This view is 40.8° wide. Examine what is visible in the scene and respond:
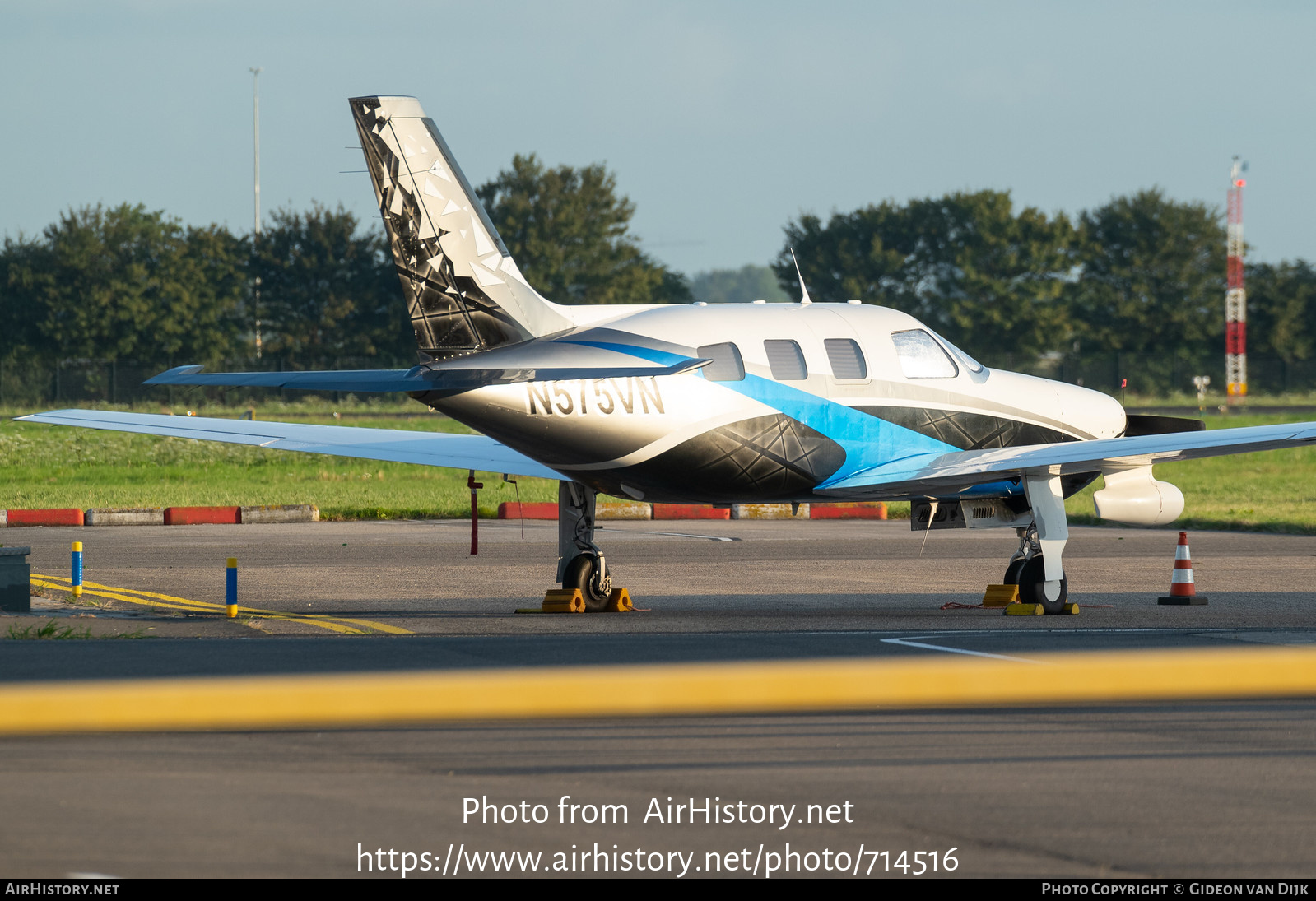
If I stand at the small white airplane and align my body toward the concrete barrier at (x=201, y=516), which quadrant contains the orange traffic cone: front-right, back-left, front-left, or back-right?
back-right

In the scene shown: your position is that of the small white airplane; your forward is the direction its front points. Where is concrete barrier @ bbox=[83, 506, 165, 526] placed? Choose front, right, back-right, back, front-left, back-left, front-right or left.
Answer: left

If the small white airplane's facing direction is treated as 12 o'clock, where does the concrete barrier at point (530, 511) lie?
The concrete barrier is roughly at 10 o'clock from the small white airplane.

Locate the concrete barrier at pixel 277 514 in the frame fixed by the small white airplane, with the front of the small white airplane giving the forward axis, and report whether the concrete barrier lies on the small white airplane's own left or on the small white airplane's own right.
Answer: on the small white airplane's own left

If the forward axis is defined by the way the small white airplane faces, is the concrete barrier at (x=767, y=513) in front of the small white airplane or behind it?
in front

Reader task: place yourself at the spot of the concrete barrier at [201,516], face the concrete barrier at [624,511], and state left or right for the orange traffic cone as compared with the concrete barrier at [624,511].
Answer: right

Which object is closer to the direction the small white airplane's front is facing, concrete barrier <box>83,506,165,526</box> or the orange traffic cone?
the orange traffic cone

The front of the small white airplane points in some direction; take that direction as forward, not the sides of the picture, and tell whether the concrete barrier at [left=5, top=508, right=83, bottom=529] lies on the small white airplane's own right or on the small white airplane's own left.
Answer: on the small white airplane's own left

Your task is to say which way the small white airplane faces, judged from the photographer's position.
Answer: facing away from the viewer and to the right of the viewer

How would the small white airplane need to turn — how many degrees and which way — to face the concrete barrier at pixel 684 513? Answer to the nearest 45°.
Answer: approximately 45° to its left
